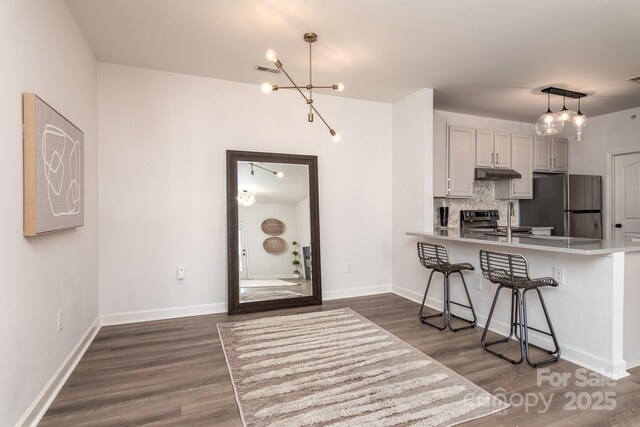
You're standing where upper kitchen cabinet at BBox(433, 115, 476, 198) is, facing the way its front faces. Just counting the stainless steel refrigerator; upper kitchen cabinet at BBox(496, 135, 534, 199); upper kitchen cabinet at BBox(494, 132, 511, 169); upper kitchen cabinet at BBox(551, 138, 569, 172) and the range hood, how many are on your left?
5

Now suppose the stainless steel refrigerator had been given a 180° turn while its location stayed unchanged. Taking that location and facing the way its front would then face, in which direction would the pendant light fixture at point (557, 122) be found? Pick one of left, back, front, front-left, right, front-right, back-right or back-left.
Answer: back-left

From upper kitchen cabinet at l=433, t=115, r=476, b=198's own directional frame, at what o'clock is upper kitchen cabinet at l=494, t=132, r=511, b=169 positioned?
upper kitchen cabinet at l=494, t=132, r=511, b=169 is roughly at 9 o'clock from upper kitchen cabinet at l=433, t=115, r=476, b=198.

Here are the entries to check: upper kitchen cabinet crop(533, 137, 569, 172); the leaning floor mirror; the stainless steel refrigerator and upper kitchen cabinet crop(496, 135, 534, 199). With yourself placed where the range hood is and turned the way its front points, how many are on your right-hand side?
1

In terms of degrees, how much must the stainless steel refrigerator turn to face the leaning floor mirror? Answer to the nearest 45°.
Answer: approximately 90° to its right

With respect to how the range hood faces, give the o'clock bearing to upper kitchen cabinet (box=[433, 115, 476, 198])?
The upper kitchen cabinet is roughly at 3 o'clock from the range hood.

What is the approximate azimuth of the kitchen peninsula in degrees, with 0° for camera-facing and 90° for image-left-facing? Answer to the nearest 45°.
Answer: approximately 45°

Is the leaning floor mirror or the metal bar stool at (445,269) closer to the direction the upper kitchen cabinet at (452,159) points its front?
the metal bar stool

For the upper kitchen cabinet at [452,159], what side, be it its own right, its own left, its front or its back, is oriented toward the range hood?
left

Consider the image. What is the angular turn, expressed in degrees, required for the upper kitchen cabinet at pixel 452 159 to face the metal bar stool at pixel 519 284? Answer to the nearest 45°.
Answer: approximately 45° to its right

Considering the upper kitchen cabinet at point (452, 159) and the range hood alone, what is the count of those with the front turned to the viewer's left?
0

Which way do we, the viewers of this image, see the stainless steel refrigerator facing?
facing the viewer and to the right of the viewer

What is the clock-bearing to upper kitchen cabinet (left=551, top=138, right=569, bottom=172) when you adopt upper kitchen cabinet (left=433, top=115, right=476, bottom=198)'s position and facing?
upper kitchen cabinet (left=551, top=138, right=569, bottom=172) is roughly at 9 o'clock from upper kitchen cabinet (left=433, top=115, right=476, bottom=198).

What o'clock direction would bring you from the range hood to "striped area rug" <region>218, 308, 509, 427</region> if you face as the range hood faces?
The striped area rug is roughly at 2 o'clock from the range hood.
